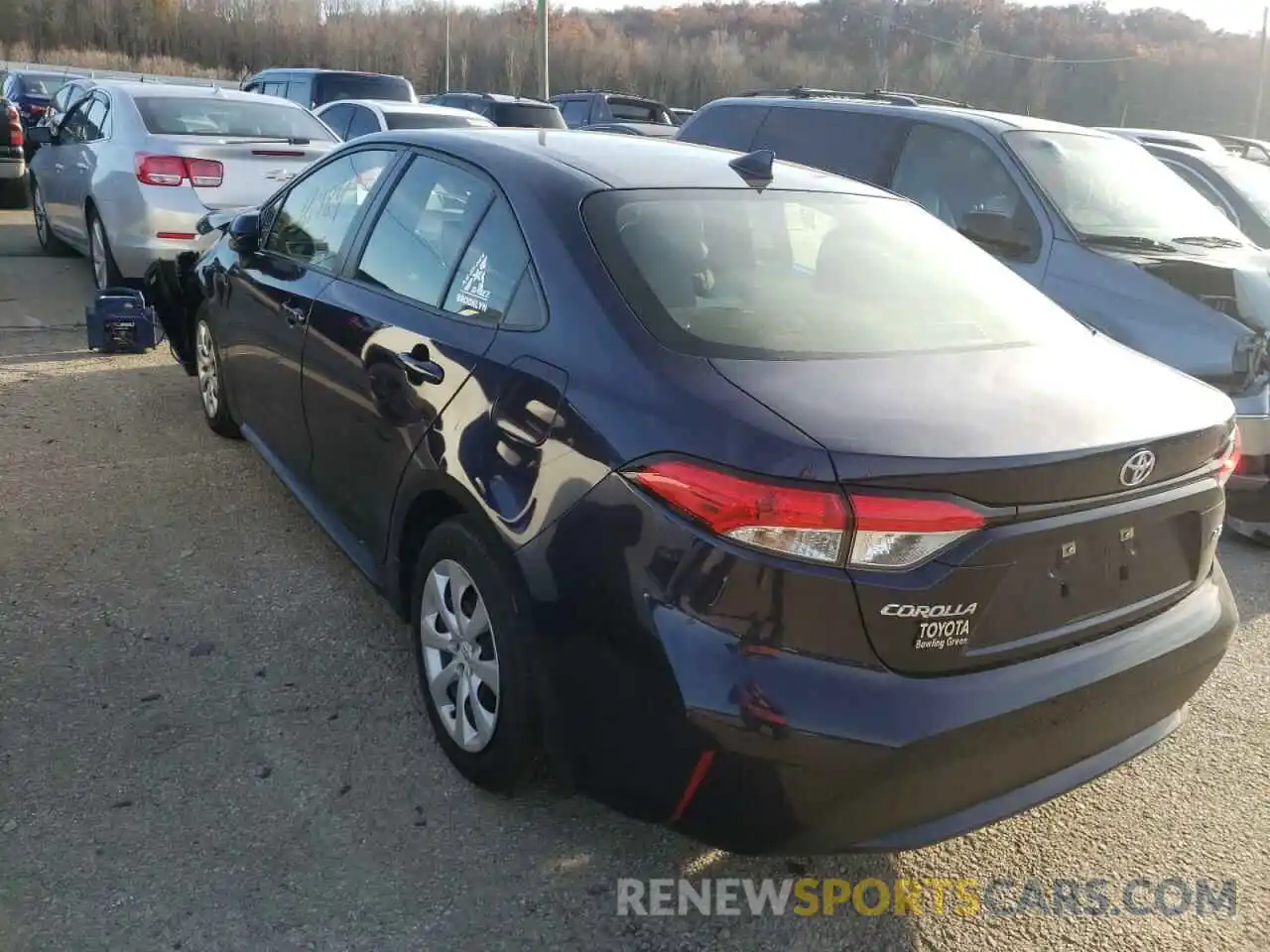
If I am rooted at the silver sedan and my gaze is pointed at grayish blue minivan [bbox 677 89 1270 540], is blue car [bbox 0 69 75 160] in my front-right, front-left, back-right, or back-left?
back-left

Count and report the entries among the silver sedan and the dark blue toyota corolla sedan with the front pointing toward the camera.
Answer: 0

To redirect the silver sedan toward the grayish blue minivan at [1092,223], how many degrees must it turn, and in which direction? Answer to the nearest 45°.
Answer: approximately 180°

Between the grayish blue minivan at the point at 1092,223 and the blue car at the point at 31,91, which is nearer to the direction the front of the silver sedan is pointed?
the blue car

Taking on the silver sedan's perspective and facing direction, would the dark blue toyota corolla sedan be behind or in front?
behind

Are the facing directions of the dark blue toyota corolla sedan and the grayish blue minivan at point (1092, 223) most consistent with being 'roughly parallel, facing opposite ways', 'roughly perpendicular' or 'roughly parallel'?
roughly parallel, facing opposite ways

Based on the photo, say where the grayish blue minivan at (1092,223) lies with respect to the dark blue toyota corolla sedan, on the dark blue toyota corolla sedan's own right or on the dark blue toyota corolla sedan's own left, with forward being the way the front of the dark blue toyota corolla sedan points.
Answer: on the dark blue toyota corolla sedan's own right

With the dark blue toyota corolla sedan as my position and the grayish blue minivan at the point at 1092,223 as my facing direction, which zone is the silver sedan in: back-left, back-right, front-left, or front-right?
front-left

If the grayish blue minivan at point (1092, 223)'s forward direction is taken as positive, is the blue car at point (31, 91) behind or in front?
behind

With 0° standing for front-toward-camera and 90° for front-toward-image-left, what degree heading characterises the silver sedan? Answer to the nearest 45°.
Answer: approximately 135°

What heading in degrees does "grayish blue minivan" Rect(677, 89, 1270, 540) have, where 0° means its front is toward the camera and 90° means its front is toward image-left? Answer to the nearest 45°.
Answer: approximately 315°

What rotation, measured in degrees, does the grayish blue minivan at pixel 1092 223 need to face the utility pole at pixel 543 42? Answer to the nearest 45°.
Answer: approximately 180°

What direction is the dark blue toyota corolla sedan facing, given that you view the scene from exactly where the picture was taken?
facing away from the viewer and to the left of the viewer
